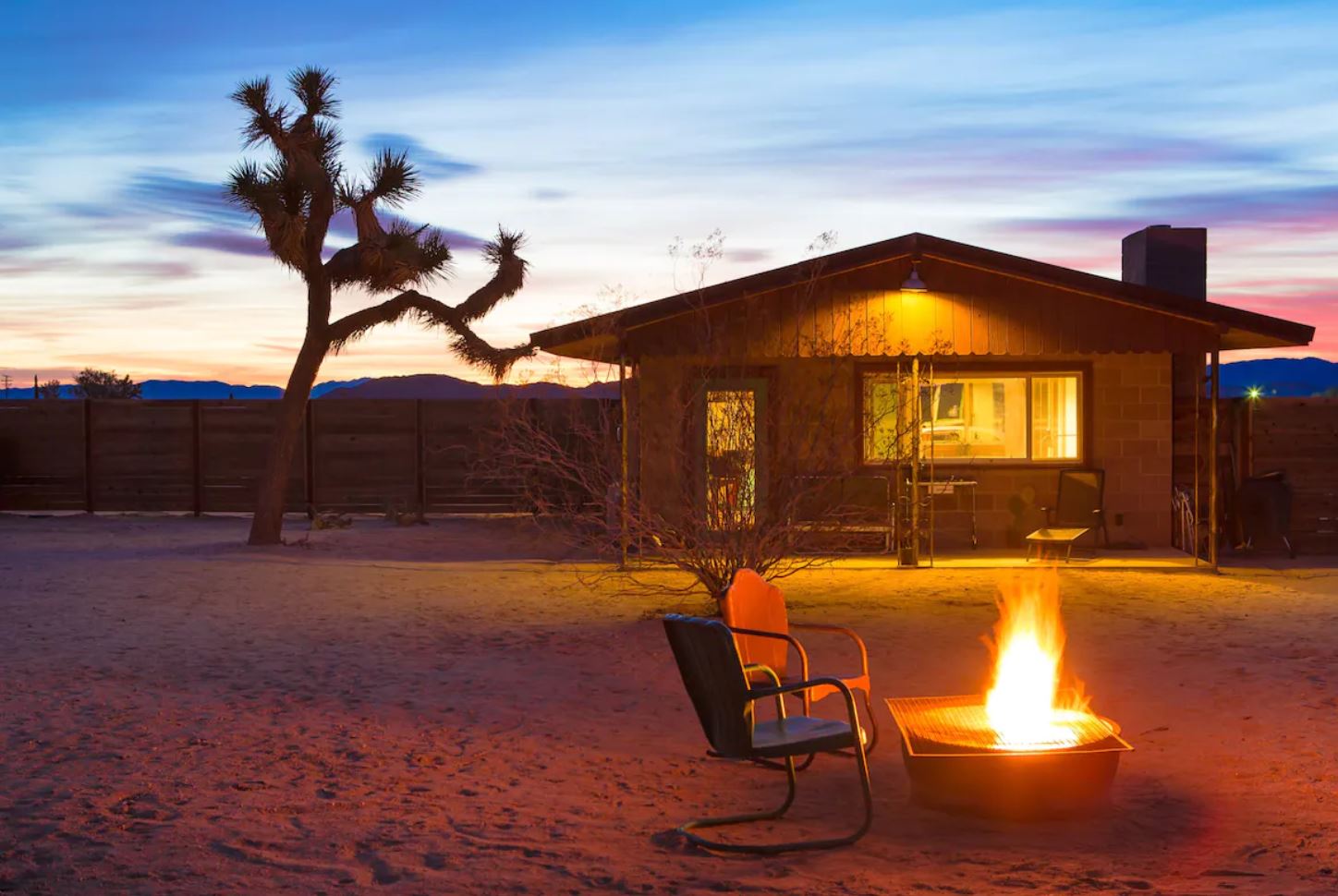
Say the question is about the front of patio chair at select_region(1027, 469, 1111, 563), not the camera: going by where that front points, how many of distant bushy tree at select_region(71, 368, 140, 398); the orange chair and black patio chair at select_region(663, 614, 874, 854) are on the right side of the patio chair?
1

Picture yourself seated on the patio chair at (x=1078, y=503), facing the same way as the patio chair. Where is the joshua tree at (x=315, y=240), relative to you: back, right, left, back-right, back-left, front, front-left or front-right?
front-right

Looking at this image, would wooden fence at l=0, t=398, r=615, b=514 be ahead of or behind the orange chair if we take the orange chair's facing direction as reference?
behind

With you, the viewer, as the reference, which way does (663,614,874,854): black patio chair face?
facing away from the viewer and to the right of the viewer

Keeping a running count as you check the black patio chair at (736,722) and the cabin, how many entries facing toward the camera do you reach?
1

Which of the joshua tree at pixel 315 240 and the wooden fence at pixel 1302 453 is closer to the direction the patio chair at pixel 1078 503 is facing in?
the joshua tree

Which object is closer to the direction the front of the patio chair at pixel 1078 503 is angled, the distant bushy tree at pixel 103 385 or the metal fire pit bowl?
the metal fire pit bowl

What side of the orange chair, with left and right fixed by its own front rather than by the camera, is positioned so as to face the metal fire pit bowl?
front

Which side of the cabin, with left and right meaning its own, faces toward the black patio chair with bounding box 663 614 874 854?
front

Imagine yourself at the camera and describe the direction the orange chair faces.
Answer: facing the viewer and to the right of the viewer

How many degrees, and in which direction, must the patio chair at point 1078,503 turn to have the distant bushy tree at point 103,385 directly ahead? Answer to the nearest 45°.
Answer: approximately 90° to its right

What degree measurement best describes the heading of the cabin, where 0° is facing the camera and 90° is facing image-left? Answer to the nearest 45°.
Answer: approximately 0°

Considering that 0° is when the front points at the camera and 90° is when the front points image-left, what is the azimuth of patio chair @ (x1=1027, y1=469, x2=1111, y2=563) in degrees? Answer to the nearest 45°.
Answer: approximately 45°

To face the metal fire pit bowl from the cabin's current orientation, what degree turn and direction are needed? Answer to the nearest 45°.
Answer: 0° — it already faces it
